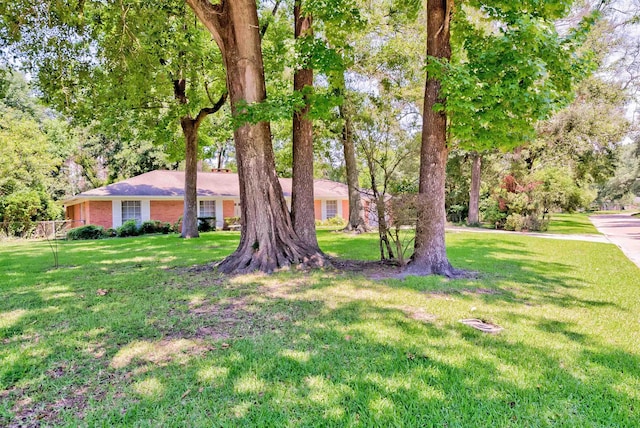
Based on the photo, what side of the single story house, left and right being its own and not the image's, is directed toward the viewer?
front

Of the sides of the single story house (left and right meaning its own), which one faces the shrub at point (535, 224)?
left

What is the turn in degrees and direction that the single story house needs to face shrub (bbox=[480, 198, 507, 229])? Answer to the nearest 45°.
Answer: approximately 90° to its left

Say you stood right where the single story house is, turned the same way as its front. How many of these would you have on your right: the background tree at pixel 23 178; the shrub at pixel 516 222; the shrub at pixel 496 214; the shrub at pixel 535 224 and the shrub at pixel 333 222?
1

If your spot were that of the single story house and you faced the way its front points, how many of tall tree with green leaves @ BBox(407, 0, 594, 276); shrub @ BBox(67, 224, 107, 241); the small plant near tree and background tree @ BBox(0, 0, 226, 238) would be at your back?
0

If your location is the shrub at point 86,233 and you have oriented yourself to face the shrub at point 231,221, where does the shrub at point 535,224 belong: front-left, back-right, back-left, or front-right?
front-right

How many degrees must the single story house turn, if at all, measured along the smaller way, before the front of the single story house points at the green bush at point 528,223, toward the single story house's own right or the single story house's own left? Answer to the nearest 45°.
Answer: approximately 45° to the single story house's own left

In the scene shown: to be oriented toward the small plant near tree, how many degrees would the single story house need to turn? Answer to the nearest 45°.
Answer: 0° — it already faces it

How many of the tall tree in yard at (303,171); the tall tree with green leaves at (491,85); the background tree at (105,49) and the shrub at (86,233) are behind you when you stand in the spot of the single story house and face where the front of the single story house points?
0

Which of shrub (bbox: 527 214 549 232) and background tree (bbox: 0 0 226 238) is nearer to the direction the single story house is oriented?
the background tree

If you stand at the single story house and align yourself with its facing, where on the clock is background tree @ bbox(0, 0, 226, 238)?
The background tree is roughly at 12 o'clock from the single story house.

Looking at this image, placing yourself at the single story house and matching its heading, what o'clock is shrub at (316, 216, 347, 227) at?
The shrub is roughly at 9 o'clock from the single story house.

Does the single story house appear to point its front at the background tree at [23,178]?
no

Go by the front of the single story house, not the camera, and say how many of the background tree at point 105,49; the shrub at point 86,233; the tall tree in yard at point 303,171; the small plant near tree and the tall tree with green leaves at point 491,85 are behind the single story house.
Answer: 0

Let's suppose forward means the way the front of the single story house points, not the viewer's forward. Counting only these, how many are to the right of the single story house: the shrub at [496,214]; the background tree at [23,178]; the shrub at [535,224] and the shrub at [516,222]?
1

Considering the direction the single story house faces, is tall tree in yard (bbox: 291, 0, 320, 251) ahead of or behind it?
ahead
